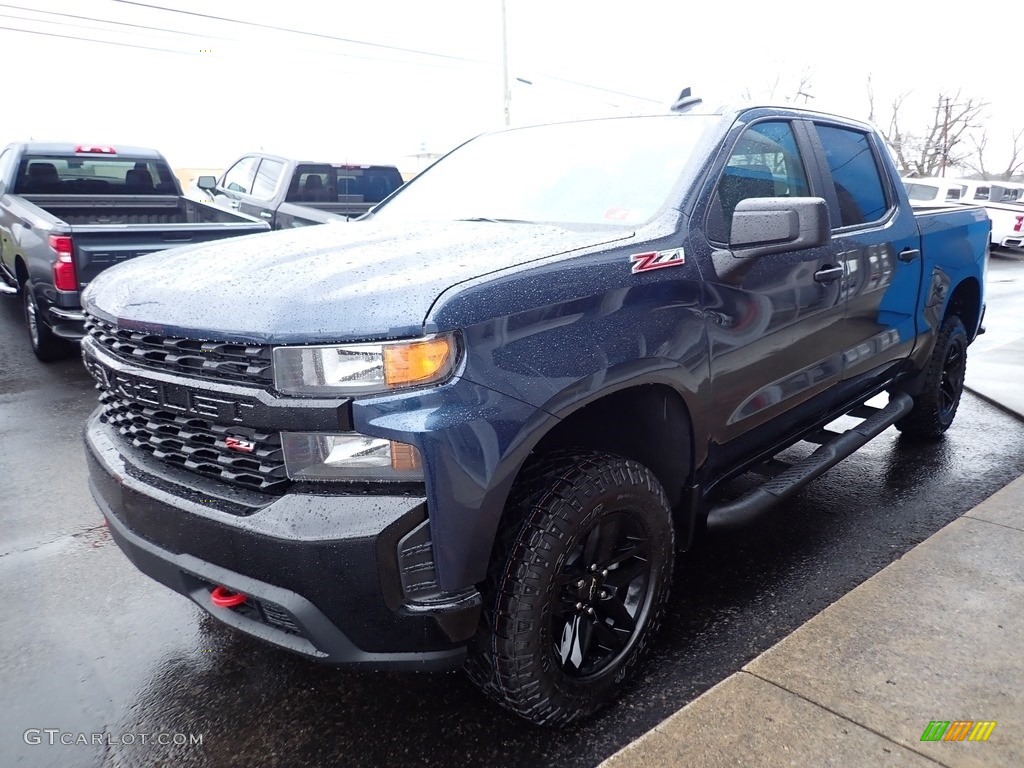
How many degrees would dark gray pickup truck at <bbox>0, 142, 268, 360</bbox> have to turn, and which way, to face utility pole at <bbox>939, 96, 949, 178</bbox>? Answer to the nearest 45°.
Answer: approximately 90° to its right

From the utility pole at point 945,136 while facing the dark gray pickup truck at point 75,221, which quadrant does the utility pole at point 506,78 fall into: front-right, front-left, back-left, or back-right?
front-right

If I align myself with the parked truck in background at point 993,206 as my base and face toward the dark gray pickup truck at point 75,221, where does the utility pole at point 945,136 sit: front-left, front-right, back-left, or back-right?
back-right

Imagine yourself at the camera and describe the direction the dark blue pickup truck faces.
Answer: facing the viewer and to the left of the viewer

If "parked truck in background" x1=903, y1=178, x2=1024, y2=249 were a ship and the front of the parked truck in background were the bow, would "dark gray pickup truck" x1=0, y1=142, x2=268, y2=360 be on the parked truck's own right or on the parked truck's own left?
on the parked truck's own left

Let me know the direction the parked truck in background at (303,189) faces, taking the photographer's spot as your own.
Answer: facing away from the viewer and to the left of the viewer

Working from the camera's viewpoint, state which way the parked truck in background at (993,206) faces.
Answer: facing away from the viewer and to the left of the viewer

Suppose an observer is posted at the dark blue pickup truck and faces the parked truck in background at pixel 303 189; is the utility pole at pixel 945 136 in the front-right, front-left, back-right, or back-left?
front-right

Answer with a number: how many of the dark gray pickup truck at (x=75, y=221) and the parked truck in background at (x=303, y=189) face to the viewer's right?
0

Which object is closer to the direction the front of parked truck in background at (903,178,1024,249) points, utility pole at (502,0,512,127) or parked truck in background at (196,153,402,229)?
the utility pole

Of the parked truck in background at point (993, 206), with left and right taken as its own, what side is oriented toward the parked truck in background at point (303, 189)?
left

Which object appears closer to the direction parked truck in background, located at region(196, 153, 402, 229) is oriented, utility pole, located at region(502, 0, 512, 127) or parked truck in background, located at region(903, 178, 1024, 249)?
the utility pole

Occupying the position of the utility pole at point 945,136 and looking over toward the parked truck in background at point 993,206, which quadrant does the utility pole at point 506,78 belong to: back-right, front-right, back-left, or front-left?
front-right

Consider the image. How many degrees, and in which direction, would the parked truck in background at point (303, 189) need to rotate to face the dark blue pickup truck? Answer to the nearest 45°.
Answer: approximately 135° to its left

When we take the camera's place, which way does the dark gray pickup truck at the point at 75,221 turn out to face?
facing away from the viewer and to the left of the viewer
